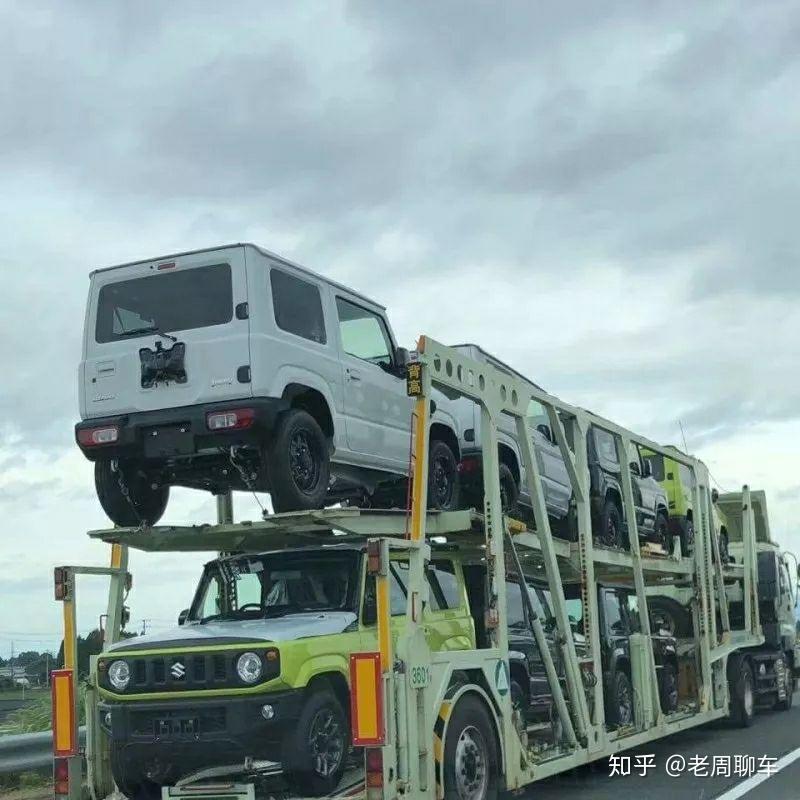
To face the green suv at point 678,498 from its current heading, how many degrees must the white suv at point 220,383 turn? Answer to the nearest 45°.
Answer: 0° — it already faces it

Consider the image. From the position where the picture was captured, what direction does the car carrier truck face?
facing away from the viewer and to the right of the viewer

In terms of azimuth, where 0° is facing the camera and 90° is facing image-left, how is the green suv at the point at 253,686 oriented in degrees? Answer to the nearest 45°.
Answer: approximately 45°

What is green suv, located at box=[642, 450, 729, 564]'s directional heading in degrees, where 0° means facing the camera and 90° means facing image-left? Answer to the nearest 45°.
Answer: approximately 225°

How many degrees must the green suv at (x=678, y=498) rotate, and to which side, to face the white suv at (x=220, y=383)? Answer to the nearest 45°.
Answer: approximately 135° to its right

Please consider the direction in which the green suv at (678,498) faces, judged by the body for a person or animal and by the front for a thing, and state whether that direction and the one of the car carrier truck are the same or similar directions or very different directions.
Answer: same or similar directions

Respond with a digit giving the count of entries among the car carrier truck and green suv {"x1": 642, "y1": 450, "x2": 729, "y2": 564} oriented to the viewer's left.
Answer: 0

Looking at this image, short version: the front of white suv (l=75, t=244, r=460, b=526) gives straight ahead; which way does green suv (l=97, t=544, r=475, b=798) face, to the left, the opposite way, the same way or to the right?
the opposite way

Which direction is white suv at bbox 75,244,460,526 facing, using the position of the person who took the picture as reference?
facing away from the viewer and to the right of the viewer

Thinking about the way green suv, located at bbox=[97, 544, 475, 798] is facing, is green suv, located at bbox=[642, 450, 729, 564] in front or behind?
behind

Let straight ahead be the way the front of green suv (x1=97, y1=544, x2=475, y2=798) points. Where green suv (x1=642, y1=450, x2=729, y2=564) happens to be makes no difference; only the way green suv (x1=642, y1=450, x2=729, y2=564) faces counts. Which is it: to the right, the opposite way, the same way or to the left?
the opposite way

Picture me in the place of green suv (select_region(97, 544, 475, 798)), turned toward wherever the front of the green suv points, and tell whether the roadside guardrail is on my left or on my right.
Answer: on my right

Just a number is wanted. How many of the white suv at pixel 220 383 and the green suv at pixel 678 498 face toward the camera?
0
